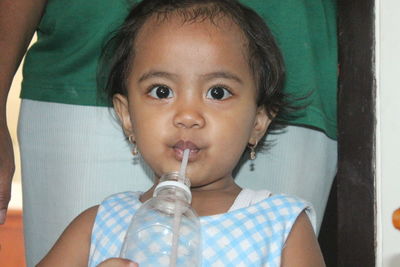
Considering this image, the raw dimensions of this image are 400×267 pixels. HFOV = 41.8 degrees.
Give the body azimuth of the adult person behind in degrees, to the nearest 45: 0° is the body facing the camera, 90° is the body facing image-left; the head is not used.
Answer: approximately 0°
